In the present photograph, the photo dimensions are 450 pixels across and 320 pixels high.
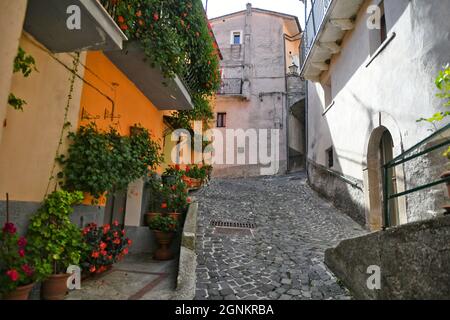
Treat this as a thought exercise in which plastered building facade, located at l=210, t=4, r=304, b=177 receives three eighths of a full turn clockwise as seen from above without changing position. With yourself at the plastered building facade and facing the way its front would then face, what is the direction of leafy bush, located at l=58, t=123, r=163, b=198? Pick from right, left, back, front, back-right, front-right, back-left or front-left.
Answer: back-left

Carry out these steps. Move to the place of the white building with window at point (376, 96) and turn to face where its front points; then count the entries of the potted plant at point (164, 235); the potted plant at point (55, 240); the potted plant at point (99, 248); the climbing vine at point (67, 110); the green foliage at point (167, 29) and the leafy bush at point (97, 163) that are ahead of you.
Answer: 6

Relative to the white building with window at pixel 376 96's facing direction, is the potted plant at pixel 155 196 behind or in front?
in front

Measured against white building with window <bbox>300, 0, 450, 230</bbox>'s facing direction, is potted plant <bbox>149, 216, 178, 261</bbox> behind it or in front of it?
in front

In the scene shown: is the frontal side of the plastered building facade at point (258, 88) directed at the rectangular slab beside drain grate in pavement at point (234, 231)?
yes

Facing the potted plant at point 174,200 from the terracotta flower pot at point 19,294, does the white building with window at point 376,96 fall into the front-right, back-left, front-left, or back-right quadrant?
front-right

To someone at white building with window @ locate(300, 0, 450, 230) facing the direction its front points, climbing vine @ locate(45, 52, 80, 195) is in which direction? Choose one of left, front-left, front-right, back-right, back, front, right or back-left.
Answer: front

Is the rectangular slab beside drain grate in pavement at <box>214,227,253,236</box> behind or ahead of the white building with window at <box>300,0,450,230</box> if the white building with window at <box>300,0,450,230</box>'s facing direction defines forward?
ahead

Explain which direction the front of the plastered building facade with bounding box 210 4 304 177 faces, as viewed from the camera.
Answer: facing the viewer

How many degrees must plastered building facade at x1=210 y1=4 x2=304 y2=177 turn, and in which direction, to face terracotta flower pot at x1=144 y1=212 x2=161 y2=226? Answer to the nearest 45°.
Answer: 0° — it already faces it

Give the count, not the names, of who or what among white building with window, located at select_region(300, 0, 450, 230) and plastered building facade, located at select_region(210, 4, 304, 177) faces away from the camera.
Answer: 0

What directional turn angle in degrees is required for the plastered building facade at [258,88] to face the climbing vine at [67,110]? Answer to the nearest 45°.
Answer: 0° — it already faces it

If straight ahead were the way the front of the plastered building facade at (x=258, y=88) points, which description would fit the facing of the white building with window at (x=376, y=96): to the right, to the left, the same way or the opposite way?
to the right

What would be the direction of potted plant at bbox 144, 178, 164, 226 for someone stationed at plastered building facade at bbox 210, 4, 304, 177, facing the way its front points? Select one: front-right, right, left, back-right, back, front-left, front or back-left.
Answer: front

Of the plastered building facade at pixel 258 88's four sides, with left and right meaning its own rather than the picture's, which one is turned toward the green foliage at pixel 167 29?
front

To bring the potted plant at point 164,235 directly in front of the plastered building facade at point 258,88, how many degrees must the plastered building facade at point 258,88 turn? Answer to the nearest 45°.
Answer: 0° — it already faces it

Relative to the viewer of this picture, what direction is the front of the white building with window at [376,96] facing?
facing the viewer and to the left of the viewer

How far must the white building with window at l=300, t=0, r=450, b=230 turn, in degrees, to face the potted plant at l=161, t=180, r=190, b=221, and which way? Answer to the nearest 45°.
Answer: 0° — it already faces it
